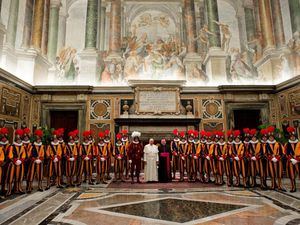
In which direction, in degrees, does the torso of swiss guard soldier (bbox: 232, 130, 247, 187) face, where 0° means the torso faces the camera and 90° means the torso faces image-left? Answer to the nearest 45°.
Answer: approximately 45°

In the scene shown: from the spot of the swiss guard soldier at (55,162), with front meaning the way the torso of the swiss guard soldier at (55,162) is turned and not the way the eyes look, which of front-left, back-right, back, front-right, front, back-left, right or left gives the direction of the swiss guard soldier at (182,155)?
left

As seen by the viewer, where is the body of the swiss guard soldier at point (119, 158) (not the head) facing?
toward the camera

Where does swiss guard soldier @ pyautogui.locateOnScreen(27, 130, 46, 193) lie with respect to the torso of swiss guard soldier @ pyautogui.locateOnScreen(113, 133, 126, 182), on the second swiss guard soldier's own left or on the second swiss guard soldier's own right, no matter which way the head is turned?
on the second swiss guard soldier's own right

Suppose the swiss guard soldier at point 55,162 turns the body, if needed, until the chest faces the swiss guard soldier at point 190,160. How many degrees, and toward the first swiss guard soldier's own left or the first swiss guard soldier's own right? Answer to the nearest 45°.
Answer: approximately 90° to the first swiss guard soldier's own left

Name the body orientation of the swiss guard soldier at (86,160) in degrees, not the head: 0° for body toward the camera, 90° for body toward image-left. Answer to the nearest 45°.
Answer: approximately 0°

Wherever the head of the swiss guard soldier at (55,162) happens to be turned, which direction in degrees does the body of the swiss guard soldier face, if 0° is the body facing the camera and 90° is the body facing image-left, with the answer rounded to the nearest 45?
approximately 0°

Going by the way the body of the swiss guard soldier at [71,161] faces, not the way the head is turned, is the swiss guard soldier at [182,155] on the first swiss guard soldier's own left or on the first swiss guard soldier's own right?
on the first swiss guard soldier's own left

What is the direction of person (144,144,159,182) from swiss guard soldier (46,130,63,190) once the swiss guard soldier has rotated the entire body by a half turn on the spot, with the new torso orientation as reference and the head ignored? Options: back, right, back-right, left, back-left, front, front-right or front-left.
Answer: right

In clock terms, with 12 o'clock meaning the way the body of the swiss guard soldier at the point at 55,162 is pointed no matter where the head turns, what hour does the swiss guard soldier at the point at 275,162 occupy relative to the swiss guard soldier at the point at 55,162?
the swiss guard soldier at the point at 275,162 is roughly at 10 o'clock from the swiss guard soldier at the point at 55,162.

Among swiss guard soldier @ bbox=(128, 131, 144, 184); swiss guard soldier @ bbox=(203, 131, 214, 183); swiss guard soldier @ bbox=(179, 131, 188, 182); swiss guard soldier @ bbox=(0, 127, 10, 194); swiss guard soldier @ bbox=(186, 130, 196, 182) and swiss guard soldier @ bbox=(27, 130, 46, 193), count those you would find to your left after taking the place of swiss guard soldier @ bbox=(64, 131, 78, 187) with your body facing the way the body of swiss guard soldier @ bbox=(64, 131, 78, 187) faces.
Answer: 4

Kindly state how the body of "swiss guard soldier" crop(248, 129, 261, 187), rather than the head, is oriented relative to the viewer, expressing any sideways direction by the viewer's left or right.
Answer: facing the viewer and to the left of the viewer

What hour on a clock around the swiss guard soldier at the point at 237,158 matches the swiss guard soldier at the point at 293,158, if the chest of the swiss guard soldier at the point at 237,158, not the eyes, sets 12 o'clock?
the swiss guard soldier at the point at 293,158 is roughly at 8 o'clock from the swiss guard soldier at the point at 237,158.
